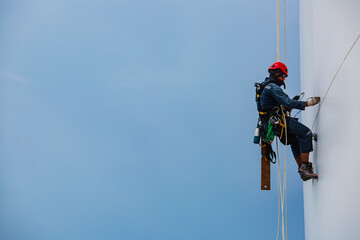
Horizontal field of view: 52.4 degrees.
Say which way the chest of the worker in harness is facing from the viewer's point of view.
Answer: to the viewer's right

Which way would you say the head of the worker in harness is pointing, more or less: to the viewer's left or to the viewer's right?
to the viewer's right
